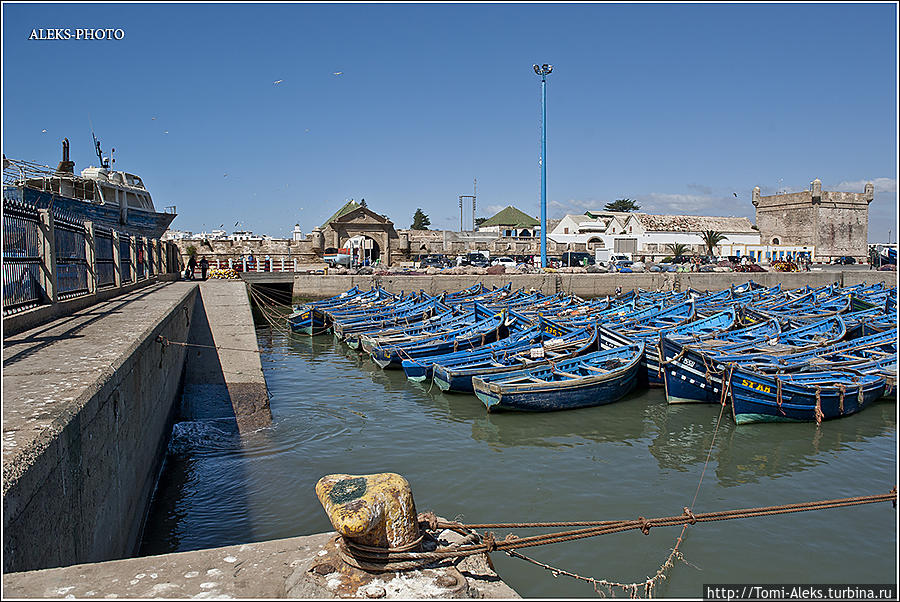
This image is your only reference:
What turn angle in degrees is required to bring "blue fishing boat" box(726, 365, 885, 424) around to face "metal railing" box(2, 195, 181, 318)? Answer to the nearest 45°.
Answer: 0° — it already faces it

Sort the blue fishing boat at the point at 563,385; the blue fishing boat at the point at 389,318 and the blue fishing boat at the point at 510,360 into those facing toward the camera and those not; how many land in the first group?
0

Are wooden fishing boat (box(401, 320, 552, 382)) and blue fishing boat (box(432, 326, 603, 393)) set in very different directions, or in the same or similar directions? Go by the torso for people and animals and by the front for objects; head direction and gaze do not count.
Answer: same or similar directions

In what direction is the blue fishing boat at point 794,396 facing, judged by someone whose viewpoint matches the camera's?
facing the viewer and to the left of the viewer
